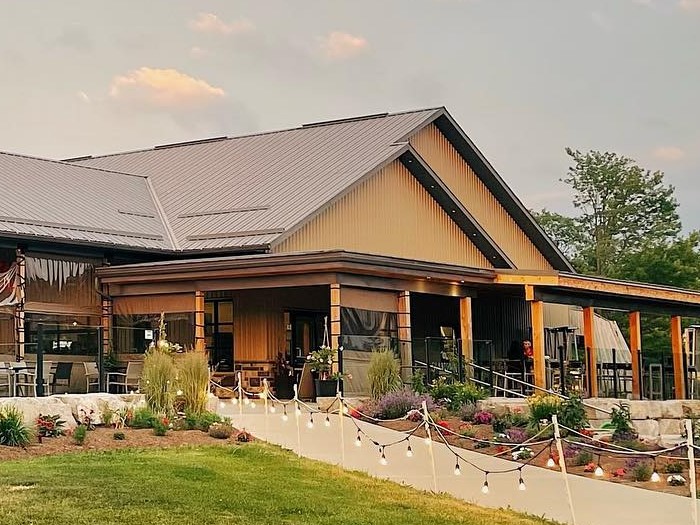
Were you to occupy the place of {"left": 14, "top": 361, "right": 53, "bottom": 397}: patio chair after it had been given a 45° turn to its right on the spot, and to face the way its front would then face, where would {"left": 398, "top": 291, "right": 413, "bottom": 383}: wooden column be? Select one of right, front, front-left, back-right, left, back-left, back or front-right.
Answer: back-right

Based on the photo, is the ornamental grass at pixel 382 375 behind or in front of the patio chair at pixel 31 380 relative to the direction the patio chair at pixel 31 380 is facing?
behind

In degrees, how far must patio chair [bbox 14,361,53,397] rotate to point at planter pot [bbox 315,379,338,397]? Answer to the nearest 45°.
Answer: approximately 180°

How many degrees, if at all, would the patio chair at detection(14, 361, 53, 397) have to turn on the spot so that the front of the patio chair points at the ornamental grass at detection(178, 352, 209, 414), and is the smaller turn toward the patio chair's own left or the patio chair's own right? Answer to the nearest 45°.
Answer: approximately 135° to the patio chair's own left

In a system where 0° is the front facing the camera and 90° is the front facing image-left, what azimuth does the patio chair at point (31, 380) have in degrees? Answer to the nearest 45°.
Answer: approximately 90°

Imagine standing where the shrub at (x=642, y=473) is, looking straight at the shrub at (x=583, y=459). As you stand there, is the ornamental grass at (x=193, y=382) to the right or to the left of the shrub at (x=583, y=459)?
left

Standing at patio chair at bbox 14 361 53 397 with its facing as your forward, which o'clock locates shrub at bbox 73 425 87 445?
The shrub is roughly at 9 o'clock from the patio chair.

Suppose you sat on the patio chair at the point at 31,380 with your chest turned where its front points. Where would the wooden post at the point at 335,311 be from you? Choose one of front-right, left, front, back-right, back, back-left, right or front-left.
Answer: back

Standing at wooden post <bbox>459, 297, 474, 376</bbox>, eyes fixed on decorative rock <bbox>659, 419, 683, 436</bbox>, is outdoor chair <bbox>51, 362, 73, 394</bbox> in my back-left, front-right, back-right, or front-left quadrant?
back-right

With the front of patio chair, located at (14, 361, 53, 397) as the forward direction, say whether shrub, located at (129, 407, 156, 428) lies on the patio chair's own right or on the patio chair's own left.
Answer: on the patio chair's own left
